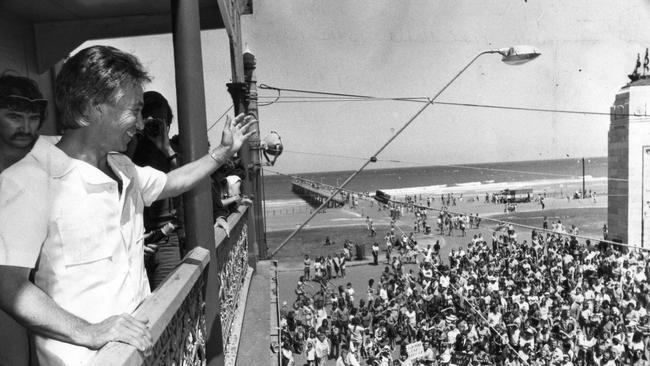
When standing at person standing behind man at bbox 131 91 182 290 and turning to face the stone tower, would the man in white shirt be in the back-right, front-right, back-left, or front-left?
back-right

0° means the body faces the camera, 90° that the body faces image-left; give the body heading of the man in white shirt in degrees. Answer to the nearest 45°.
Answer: approximately 315°

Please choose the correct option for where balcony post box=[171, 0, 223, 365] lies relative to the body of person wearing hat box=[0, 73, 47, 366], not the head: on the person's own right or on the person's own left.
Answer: on the person's own left

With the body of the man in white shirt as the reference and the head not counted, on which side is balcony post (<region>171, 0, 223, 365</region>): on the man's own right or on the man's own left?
on the man's own left

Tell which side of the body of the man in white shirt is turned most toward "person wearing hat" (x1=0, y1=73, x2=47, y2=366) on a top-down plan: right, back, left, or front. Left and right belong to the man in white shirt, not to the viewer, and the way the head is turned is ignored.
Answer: back

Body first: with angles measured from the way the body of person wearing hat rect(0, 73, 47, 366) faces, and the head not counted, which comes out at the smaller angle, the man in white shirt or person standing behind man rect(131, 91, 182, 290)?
the man in white shirt

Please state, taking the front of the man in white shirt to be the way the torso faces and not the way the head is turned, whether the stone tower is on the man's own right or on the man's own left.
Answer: on the man's own left
